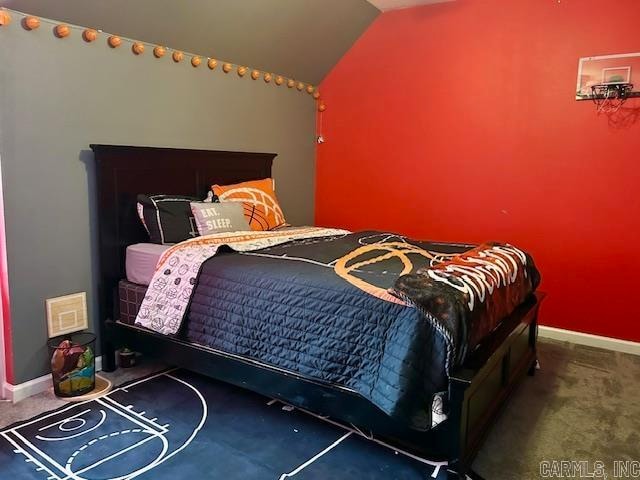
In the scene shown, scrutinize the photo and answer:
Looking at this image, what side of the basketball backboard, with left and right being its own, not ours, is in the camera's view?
front

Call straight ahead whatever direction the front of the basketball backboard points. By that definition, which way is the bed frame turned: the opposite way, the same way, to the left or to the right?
to the left

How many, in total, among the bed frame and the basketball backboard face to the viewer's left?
0

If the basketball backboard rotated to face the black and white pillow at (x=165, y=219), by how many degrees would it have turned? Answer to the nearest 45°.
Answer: approximately 45° to its right

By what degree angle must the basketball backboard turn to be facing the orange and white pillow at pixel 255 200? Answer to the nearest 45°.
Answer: approximately 45° to its right

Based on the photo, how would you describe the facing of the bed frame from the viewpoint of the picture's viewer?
facing the viewer and to the right of the viewer

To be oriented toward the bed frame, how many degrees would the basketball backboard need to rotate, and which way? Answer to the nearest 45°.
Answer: approximately 45° to its right

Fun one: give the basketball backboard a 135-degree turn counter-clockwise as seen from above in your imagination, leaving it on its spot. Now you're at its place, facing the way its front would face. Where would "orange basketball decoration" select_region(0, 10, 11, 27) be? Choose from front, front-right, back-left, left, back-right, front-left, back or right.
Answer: back

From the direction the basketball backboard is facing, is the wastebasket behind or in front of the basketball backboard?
in front

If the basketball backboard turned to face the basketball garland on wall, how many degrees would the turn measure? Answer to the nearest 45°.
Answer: approximately 45° to its right

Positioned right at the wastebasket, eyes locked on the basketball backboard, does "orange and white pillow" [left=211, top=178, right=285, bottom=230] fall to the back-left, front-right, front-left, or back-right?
front-left
